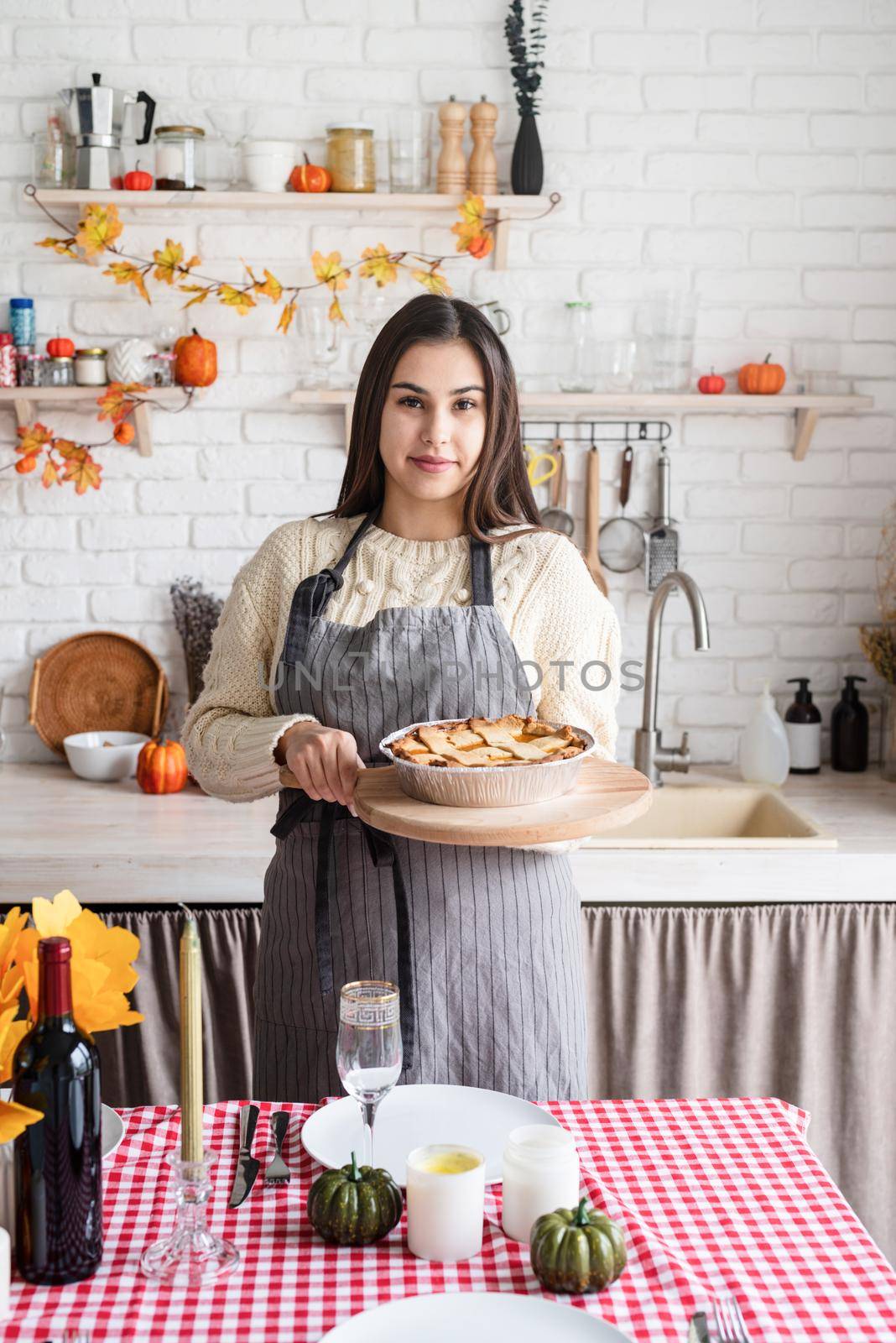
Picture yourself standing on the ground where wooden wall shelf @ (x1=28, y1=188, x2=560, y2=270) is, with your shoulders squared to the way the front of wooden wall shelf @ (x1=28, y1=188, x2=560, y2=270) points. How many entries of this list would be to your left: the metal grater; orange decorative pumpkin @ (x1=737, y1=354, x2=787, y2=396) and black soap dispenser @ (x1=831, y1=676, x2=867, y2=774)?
3

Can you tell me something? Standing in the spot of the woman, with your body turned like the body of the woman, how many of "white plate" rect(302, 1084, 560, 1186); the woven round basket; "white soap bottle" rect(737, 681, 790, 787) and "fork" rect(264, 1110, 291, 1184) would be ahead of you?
2

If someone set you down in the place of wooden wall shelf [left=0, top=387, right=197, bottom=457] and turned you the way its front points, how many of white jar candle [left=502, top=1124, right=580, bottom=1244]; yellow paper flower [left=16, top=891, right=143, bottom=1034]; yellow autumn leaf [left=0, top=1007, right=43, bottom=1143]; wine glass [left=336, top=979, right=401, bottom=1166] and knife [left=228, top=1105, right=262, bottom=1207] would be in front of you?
5

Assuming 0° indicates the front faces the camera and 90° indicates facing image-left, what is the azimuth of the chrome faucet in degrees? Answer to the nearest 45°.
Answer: approximately 315°

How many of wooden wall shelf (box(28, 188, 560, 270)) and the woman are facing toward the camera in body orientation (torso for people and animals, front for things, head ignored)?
2

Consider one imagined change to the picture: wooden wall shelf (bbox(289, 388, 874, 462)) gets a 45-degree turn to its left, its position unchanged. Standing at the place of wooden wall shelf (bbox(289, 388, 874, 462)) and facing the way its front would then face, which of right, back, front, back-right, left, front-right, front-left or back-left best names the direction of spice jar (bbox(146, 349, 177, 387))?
back-right

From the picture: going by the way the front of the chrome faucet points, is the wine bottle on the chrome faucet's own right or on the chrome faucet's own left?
on the chrome faucet's own right
